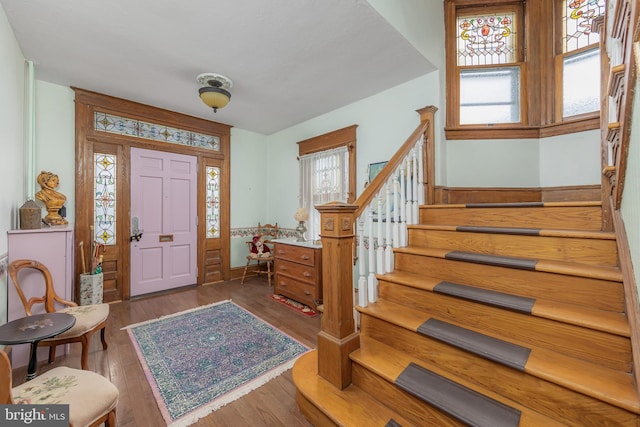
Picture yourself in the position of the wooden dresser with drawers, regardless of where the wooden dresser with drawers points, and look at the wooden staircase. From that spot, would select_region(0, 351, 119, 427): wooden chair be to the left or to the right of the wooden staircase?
right

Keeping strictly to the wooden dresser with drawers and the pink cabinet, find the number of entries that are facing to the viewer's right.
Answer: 1

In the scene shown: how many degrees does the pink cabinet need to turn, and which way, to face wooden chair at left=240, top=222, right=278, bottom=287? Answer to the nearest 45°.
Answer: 0° — it already faces it

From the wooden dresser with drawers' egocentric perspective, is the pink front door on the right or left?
on its right

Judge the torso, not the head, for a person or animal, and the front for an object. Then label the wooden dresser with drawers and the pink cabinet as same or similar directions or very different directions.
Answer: very different directions

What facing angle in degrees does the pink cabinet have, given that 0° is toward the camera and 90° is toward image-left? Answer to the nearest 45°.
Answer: approximately 270°

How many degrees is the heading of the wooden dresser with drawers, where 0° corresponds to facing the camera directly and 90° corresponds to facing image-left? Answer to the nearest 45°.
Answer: approximately 45°

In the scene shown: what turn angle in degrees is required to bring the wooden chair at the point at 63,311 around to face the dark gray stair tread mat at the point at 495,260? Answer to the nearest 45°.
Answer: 0° — it already faces it

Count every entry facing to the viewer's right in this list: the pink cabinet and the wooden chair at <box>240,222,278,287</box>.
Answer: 1

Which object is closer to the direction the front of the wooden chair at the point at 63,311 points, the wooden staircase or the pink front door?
the wooden staircase

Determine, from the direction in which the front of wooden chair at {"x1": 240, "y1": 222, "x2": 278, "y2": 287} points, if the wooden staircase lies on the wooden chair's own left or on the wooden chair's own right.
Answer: on the wooden chair's own left
